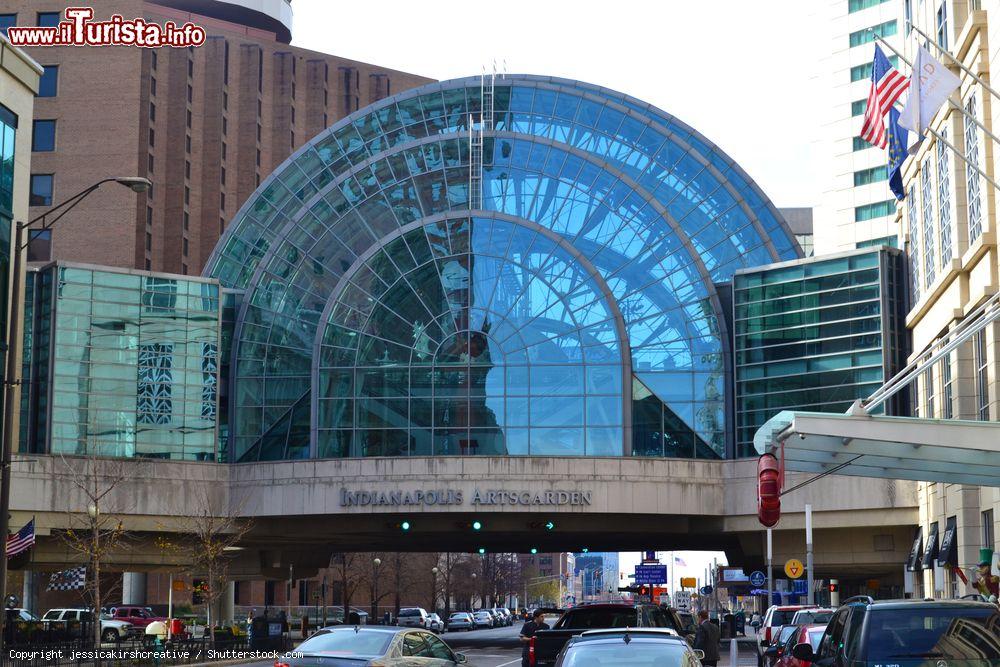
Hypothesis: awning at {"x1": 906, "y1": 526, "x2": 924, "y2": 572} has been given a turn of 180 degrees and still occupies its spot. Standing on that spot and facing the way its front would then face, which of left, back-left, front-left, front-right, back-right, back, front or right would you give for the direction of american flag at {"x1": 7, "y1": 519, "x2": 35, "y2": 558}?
back-right

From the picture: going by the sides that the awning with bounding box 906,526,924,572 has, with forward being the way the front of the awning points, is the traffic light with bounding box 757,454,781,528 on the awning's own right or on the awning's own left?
on the awning's own left

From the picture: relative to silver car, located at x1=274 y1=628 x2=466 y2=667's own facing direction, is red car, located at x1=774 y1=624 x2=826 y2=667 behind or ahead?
ahead

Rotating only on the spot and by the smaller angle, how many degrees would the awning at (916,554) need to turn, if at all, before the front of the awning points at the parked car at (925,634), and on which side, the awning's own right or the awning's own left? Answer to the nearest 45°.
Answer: approximately 90° to the awning's own left

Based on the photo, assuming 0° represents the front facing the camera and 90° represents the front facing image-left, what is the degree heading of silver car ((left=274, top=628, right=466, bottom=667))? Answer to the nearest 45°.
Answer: approximately 225°

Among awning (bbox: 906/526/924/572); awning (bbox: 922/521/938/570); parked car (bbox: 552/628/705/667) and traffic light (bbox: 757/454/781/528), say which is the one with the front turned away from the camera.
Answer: the parked car

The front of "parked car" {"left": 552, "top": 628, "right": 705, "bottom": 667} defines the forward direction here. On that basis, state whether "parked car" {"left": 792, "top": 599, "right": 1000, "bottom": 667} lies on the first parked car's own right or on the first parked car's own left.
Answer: on the first parked car's own right

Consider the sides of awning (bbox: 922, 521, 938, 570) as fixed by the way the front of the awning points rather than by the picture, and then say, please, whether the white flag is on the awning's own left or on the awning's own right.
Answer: on the awning's own left

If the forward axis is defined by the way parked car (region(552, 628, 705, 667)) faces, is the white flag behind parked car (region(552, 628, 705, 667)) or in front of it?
in front

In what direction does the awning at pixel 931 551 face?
to the viewer's left

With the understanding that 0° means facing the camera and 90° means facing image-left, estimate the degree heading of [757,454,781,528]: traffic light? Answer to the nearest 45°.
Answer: approximately 0°

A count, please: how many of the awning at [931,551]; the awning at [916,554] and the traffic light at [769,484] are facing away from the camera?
0

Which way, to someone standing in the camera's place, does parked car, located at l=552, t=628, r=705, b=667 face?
facing away from the viewer

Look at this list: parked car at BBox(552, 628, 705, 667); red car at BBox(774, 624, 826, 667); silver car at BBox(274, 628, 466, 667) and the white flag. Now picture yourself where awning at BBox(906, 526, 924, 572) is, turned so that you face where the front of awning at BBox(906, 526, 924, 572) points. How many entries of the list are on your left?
4

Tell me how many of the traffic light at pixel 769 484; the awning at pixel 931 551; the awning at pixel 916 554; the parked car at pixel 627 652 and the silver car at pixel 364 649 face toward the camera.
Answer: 1

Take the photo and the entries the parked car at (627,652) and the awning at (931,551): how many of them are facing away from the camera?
1

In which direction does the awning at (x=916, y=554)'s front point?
to the viewer's left
